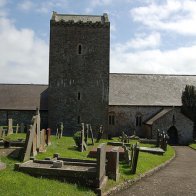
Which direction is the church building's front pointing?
toward the camera

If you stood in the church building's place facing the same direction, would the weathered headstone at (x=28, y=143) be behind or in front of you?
in front

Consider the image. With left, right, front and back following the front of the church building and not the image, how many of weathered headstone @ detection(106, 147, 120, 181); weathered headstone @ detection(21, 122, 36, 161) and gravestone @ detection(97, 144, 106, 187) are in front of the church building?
3

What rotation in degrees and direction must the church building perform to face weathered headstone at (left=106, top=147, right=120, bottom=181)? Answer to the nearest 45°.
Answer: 0° — it already faces it

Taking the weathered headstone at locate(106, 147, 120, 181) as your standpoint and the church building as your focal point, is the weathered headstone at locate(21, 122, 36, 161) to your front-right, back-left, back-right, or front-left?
front-left

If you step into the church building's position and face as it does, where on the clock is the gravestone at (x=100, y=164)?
The gravestone is roughly at 12 o'clock from the church building.
